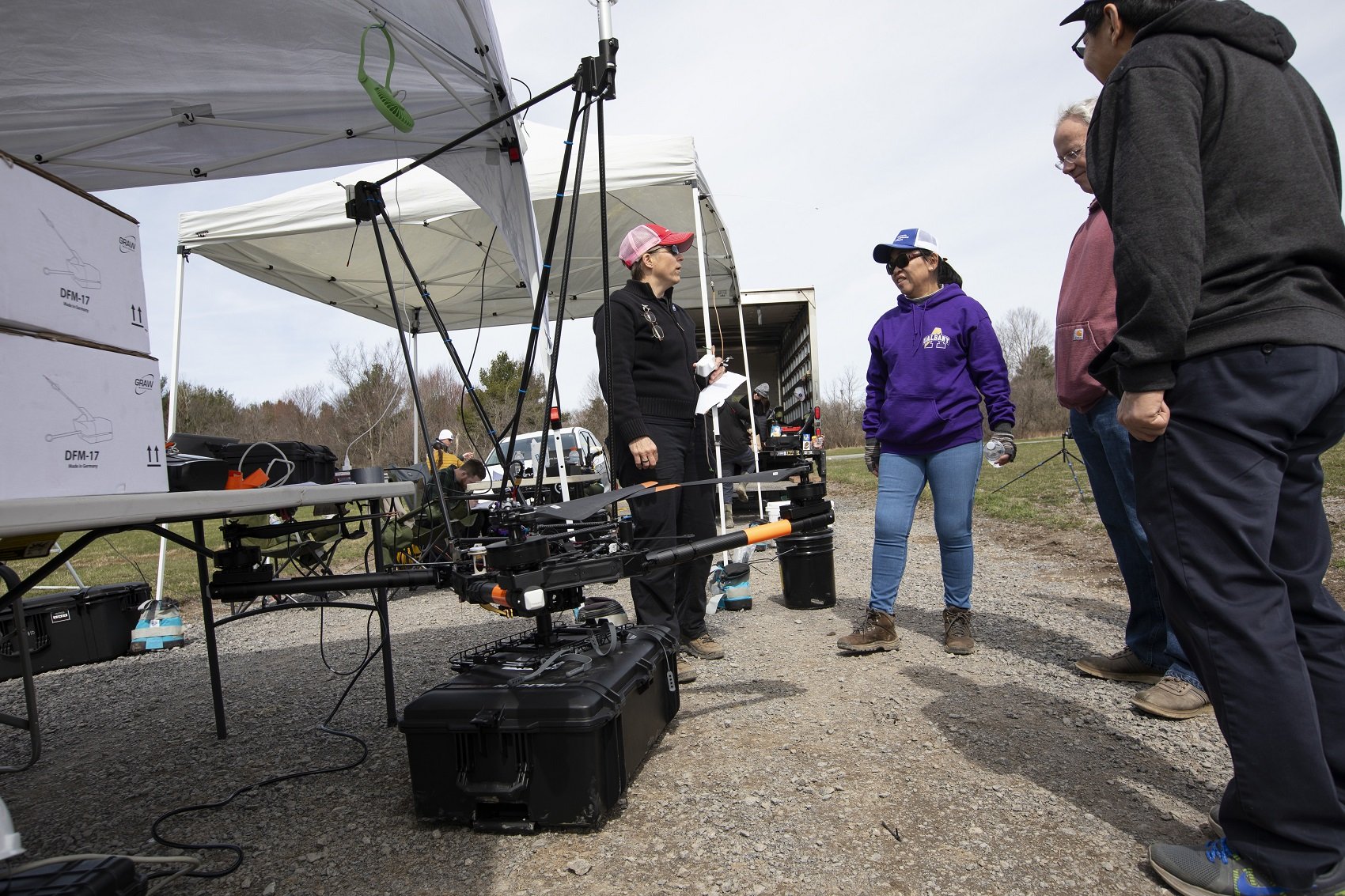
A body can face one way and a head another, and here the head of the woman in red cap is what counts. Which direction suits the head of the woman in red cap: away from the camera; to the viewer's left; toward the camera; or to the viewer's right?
to the viewer's right

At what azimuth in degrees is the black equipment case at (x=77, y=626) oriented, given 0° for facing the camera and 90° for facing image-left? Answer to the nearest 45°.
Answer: approximately 315°

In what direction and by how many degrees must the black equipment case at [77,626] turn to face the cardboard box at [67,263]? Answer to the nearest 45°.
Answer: approximately 45° to its right
